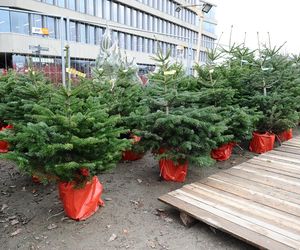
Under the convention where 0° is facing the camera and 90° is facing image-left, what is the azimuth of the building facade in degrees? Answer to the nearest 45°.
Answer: approximately 315°

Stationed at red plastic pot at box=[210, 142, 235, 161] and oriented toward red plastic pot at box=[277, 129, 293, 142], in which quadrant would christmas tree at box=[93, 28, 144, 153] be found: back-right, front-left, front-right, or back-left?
back-left

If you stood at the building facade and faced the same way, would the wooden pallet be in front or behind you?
in front

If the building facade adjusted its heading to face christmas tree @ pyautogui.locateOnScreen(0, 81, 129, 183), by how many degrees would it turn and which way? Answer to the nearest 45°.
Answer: approximately 45° to its right

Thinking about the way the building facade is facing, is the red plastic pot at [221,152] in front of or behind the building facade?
in front

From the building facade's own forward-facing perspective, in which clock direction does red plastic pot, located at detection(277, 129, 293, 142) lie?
The red plastic pot is roughly at 1 o'clock from the building facade.

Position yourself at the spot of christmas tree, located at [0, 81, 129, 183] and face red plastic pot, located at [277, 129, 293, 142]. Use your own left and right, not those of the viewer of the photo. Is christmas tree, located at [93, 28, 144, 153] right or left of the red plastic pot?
left

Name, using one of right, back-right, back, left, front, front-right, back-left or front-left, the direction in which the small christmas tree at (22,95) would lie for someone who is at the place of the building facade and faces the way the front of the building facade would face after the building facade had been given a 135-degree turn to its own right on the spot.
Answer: left

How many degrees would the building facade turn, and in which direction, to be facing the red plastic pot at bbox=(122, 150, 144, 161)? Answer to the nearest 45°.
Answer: approximately 45° to its right

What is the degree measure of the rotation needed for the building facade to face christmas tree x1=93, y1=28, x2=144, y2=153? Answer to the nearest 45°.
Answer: approximately 45° to its right
